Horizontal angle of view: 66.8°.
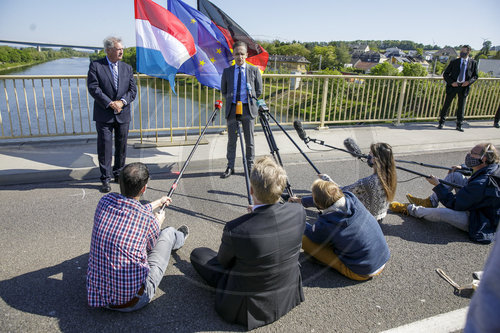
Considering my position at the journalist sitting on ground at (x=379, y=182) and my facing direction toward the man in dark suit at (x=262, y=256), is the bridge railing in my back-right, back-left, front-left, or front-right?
back-right

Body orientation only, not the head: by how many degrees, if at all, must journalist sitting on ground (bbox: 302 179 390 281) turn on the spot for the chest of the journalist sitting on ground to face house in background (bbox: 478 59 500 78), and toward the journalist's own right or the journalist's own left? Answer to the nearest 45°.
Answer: approximately 45° to the journalist's own right

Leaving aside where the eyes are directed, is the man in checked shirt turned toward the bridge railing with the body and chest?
yes

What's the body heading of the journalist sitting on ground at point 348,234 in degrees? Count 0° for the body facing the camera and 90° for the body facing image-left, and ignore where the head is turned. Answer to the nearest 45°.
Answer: approximately 135°

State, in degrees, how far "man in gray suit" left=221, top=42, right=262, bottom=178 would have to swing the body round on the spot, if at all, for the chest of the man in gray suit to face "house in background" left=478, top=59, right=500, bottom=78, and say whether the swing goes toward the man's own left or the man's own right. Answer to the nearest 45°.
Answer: approximately 135° to the man's own left

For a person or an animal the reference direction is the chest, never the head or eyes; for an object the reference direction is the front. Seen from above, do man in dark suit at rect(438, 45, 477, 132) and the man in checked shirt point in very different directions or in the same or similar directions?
very different directions

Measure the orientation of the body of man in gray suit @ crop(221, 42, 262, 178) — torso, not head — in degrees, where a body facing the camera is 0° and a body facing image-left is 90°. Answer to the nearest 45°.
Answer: approximately 0°

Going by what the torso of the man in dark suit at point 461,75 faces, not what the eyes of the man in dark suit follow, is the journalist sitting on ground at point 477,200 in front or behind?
in front

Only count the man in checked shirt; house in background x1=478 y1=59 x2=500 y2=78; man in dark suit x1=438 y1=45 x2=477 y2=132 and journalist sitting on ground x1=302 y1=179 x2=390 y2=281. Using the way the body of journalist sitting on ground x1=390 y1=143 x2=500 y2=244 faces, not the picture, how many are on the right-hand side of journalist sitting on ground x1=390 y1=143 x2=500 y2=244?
2

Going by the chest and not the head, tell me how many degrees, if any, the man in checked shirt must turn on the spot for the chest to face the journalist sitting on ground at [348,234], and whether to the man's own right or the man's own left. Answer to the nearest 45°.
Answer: approximately 45° to the man's own right

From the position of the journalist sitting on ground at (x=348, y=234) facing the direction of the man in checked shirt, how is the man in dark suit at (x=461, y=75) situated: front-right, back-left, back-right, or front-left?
back-right

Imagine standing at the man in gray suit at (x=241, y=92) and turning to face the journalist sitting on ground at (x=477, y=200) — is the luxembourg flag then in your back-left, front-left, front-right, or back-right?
back-right

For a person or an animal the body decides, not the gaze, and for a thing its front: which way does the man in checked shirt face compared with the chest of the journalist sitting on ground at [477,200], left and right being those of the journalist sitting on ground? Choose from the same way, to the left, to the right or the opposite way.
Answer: to the right

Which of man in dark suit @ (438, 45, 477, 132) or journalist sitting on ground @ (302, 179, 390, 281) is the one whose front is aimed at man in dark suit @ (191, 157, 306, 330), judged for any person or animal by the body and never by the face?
man in dark suit @ (438, 45, 477, 132)

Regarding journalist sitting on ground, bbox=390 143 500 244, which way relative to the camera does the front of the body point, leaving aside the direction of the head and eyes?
to the viewer's left

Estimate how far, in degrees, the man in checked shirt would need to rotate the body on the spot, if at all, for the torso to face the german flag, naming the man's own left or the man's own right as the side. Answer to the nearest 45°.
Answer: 0° — they already face it

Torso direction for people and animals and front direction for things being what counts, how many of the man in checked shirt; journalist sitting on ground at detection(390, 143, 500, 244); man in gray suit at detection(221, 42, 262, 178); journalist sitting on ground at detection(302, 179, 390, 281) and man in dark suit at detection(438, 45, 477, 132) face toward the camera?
2
